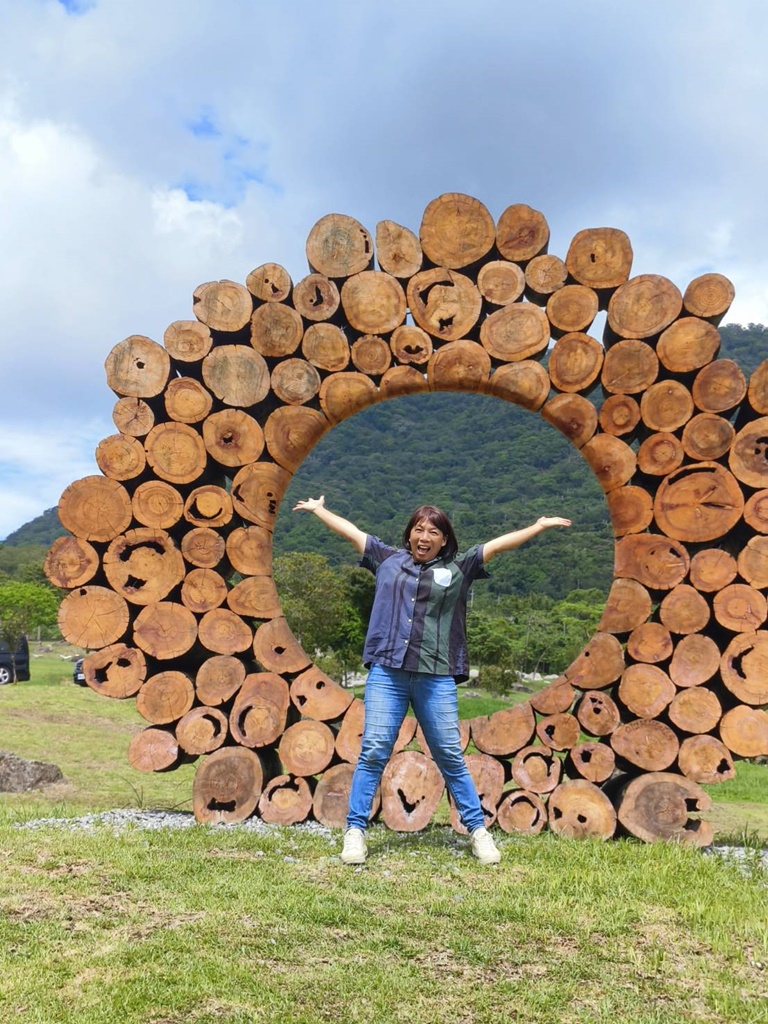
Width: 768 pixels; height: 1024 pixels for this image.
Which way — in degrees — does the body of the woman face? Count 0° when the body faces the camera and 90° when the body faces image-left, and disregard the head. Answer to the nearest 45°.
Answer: approximately 0°

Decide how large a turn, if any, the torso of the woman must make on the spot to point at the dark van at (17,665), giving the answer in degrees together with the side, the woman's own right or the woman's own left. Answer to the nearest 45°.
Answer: approximately 135° to the woman's own right
